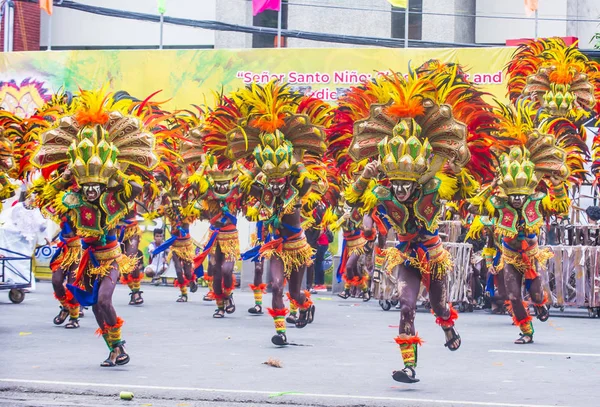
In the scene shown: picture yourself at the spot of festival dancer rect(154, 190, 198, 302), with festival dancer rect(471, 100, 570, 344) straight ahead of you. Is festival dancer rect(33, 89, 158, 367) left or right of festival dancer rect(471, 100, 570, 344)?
right

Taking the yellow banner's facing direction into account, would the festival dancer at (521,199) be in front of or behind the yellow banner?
in front

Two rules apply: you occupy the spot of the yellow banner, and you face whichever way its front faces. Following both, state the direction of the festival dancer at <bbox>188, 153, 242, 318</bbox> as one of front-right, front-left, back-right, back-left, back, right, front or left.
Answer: front

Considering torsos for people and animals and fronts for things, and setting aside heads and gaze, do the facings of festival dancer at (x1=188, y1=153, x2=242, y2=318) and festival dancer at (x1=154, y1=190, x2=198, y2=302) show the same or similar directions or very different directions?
same or similar directions

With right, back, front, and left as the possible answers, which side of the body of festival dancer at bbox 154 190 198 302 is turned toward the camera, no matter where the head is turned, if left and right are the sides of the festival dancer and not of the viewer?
front

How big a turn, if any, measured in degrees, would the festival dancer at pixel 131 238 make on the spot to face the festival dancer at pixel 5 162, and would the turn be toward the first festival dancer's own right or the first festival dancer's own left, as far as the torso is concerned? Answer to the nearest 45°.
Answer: approximately 45° to the first festival dancer's own right

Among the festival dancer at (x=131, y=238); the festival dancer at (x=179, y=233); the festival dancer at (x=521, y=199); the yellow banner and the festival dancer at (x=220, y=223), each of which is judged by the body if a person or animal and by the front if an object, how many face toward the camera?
5

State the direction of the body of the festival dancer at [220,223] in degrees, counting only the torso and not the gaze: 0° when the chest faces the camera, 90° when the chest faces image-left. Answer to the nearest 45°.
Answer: approximately 0°

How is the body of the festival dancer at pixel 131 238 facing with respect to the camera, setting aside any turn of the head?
toward the camera

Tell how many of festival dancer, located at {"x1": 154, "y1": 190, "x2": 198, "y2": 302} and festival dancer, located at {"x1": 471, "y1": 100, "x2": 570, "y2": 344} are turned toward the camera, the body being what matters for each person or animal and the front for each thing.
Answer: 2

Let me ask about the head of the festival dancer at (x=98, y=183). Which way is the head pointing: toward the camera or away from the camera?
toward the camera

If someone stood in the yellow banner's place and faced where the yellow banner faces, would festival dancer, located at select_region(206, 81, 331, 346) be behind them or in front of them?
in front

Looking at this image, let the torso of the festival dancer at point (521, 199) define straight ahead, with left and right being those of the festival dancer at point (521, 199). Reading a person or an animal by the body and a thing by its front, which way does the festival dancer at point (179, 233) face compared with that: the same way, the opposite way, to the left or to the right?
the same way

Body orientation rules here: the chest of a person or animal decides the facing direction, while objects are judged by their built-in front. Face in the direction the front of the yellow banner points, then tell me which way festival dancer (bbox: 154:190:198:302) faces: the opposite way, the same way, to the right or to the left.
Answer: the same way

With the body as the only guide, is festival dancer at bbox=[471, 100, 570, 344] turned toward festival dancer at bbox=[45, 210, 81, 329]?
no

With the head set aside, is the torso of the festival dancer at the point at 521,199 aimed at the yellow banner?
no

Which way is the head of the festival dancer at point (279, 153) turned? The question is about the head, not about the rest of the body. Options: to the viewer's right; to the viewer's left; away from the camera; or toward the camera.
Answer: toward the camera
